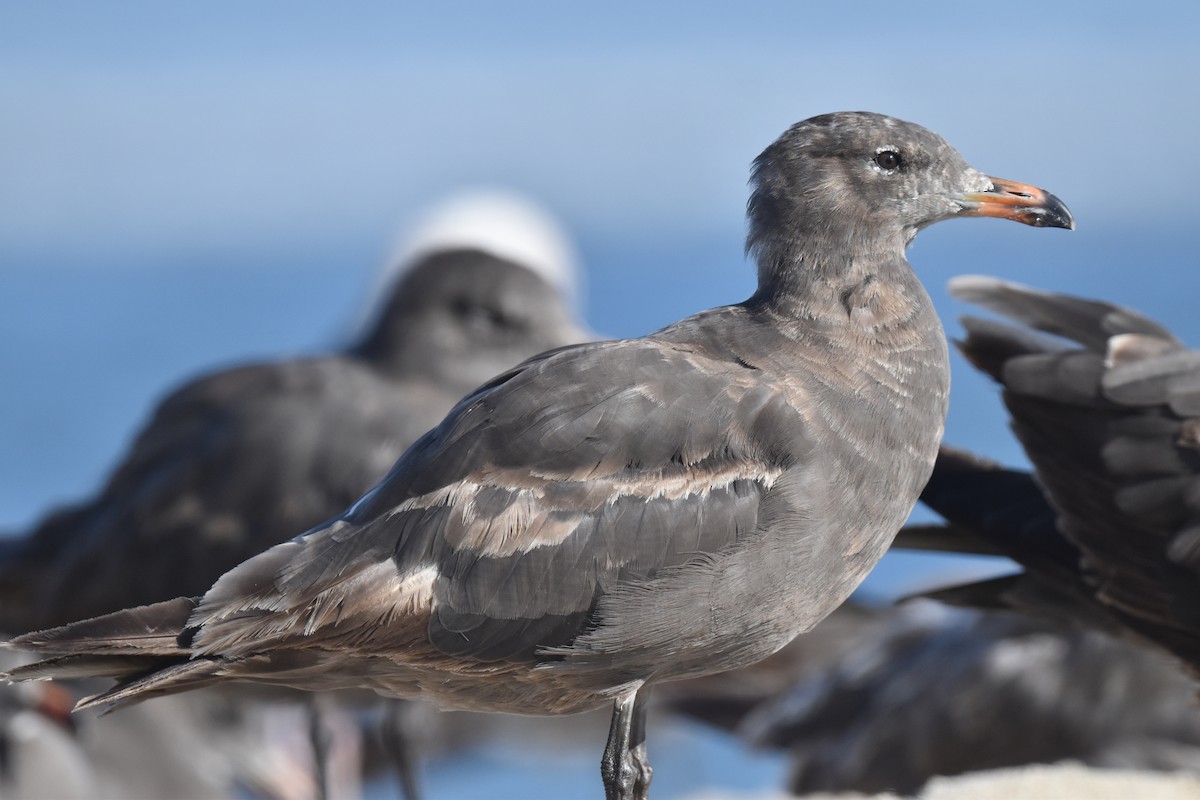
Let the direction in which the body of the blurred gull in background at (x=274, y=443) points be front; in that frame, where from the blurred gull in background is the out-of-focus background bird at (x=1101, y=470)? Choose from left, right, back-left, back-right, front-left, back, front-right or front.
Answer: front-right

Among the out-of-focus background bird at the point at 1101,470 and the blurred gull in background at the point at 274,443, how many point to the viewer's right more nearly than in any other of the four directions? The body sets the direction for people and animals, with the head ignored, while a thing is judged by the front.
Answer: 2

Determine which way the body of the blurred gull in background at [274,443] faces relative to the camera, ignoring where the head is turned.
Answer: to the viewer's right

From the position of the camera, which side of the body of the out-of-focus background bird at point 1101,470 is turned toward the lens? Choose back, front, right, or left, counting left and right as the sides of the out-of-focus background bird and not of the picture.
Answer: right
